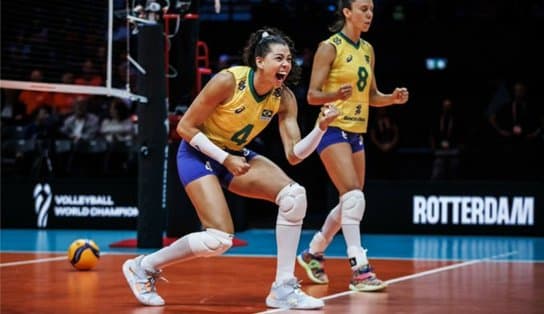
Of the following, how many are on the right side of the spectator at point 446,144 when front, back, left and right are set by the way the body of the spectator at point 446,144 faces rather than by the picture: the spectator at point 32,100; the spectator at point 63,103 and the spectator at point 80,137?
3

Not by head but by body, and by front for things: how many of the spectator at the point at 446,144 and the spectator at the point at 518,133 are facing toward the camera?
2

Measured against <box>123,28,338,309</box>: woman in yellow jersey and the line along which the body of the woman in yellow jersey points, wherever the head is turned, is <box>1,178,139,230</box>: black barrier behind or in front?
behind

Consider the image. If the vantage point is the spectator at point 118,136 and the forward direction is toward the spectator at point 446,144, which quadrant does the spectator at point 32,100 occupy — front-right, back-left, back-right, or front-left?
back-left

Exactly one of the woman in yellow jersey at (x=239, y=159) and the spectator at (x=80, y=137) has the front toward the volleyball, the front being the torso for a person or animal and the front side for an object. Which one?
the spectator

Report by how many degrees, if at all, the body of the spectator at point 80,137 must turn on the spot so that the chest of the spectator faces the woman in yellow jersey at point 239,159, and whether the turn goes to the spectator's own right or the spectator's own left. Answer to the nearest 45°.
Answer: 0° — they already face them
